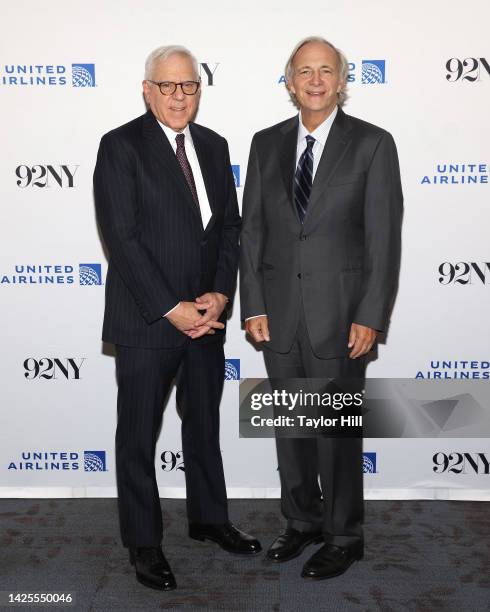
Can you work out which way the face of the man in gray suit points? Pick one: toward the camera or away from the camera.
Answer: toward the camera

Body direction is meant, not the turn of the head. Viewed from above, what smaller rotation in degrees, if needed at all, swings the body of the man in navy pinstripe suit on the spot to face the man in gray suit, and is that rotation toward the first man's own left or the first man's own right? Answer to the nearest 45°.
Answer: approximately 45° to the first man's own left

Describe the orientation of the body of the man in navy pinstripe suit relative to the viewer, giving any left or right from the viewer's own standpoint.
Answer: facing the viewer and to the right of the viewer
